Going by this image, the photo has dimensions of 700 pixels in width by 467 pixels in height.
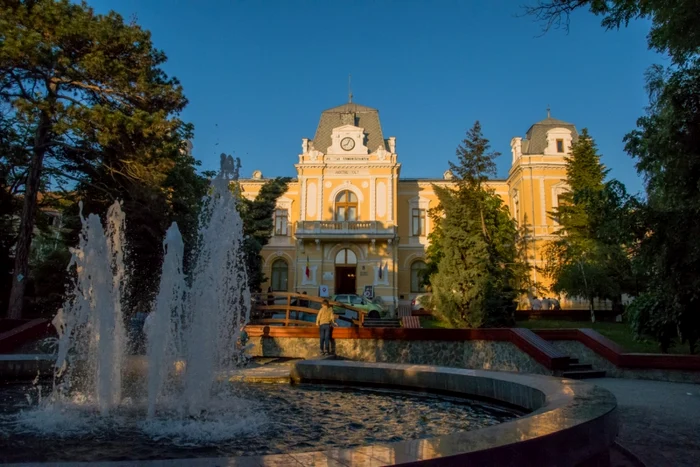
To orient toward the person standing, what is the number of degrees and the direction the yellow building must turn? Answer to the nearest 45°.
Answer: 0° — it already faces them

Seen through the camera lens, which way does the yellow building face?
facing the viewer

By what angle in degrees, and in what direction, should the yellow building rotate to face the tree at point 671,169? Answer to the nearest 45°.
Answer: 0° — it already faces it

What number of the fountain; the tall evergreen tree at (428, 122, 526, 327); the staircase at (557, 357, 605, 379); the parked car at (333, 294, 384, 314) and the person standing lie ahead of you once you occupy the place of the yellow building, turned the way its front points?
5

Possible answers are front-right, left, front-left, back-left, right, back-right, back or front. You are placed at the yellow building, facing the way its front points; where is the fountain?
front

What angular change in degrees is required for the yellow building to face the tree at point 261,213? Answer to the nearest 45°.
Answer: approximately 45° to its right

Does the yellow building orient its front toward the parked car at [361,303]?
yes

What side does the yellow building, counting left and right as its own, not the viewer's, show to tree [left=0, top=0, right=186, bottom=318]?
front

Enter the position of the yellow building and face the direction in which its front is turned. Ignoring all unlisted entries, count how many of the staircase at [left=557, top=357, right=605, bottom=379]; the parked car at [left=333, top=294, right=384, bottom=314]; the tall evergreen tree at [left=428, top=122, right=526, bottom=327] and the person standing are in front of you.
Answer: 4

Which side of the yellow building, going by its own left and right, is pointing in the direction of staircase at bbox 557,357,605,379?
front

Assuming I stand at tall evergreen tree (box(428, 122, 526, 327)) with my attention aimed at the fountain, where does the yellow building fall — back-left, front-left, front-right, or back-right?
back-right

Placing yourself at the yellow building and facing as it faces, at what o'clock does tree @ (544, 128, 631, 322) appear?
The tree is roughly at 10 o'clock from the yellow building.
